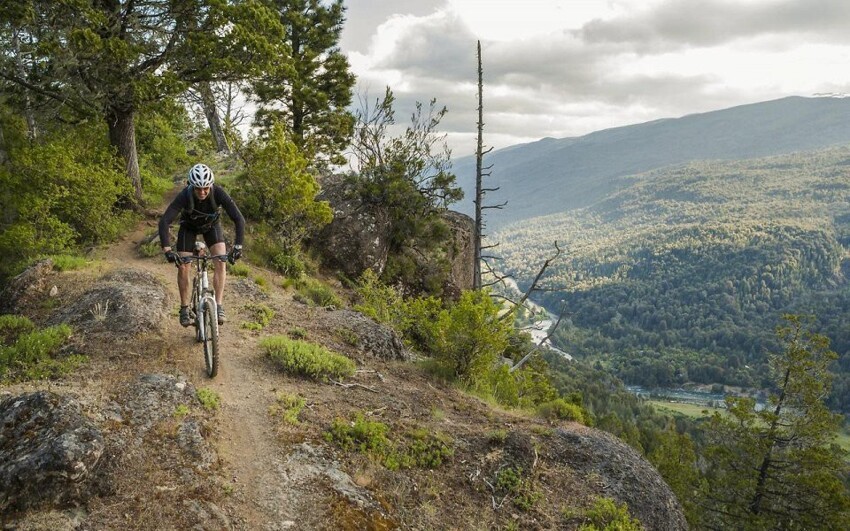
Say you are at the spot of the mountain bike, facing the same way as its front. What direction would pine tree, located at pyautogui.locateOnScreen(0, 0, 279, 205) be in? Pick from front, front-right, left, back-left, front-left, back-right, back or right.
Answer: back

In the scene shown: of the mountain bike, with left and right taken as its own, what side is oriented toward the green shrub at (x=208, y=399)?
front

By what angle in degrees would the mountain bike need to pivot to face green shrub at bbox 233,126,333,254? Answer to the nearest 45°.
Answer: approximately 180°

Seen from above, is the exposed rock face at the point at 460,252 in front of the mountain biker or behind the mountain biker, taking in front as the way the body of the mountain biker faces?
behind

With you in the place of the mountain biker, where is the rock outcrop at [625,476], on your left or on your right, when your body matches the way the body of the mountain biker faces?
on your left

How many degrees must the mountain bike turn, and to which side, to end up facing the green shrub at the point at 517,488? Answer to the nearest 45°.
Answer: approximately 45° to its left

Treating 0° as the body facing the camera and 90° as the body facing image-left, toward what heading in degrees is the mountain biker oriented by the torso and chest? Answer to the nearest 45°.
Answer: approximately 0°

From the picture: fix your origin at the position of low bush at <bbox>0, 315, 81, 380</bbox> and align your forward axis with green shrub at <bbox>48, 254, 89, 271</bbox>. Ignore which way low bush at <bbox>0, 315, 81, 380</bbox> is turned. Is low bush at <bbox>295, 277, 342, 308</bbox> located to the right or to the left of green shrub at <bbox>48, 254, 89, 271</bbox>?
right
